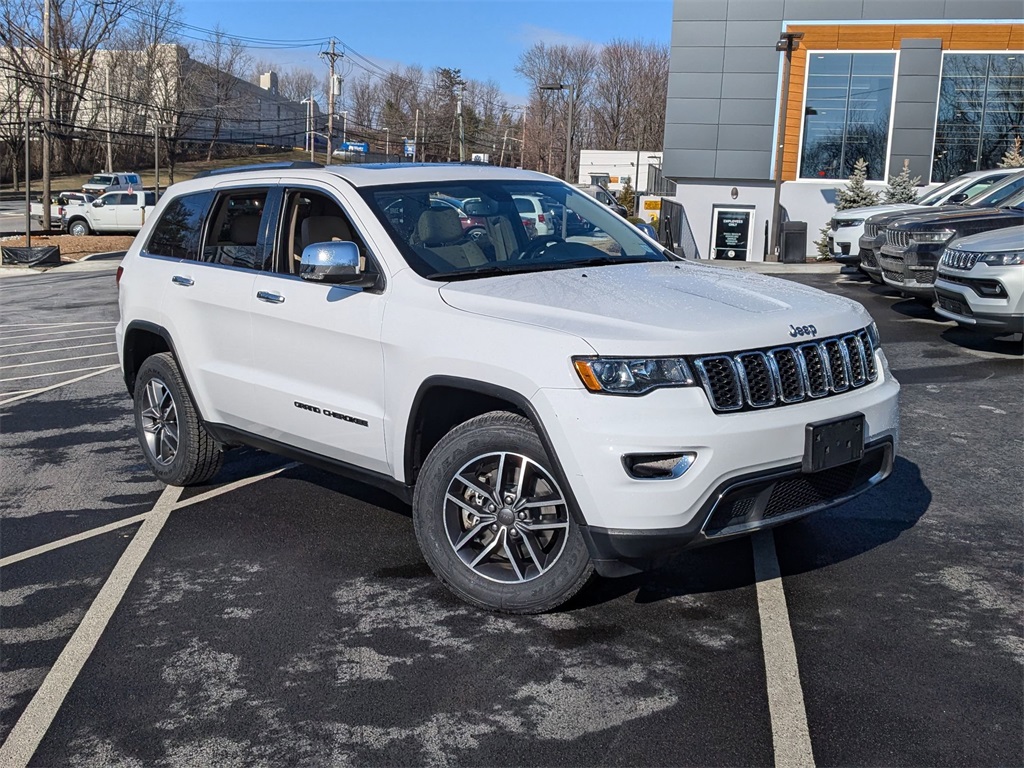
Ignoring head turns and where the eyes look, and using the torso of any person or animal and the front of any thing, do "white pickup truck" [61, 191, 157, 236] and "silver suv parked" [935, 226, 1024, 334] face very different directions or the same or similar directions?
same or similar directions

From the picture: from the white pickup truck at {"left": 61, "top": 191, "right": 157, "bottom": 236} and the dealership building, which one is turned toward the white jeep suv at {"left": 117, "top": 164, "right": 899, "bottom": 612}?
the dealership building

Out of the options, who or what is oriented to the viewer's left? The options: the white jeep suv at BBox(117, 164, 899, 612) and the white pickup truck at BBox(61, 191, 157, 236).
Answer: the white pickup truck

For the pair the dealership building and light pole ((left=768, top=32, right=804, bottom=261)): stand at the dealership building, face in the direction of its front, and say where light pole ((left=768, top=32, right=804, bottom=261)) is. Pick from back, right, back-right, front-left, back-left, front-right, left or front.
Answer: front

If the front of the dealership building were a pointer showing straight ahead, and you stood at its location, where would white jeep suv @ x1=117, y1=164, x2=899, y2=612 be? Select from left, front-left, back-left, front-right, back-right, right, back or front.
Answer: front

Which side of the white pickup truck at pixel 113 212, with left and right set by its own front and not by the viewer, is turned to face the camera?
left

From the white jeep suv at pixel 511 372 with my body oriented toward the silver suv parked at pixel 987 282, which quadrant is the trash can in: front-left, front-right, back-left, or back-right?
front-left

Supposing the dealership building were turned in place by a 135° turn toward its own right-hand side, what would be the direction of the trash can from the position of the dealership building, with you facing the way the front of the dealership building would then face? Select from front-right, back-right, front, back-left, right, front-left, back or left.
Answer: back-left

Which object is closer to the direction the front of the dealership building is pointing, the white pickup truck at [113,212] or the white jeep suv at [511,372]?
the white jeep suv

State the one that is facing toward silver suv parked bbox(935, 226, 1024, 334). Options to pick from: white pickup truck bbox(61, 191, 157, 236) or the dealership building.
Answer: the dealership building

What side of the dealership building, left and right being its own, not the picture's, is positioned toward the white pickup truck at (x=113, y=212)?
right

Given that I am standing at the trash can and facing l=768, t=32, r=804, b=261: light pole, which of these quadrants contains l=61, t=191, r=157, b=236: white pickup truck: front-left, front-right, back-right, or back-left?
front-left

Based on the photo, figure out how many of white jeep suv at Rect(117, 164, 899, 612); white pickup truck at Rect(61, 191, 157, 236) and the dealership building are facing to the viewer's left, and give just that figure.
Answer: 1

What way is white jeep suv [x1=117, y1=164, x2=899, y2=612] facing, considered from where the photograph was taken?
facing the viewer and to the right of the viewer

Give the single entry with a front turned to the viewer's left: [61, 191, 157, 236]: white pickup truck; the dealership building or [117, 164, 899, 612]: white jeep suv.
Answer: the white pickup truck

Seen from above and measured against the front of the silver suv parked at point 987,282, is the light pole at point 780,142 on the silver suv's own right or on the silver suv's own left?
on the silver suv's own right

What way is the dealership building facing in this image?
toward the camera

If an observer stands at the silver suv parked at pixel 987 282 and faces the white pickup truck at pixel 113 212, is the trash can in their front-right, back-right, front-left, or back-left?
front-right
